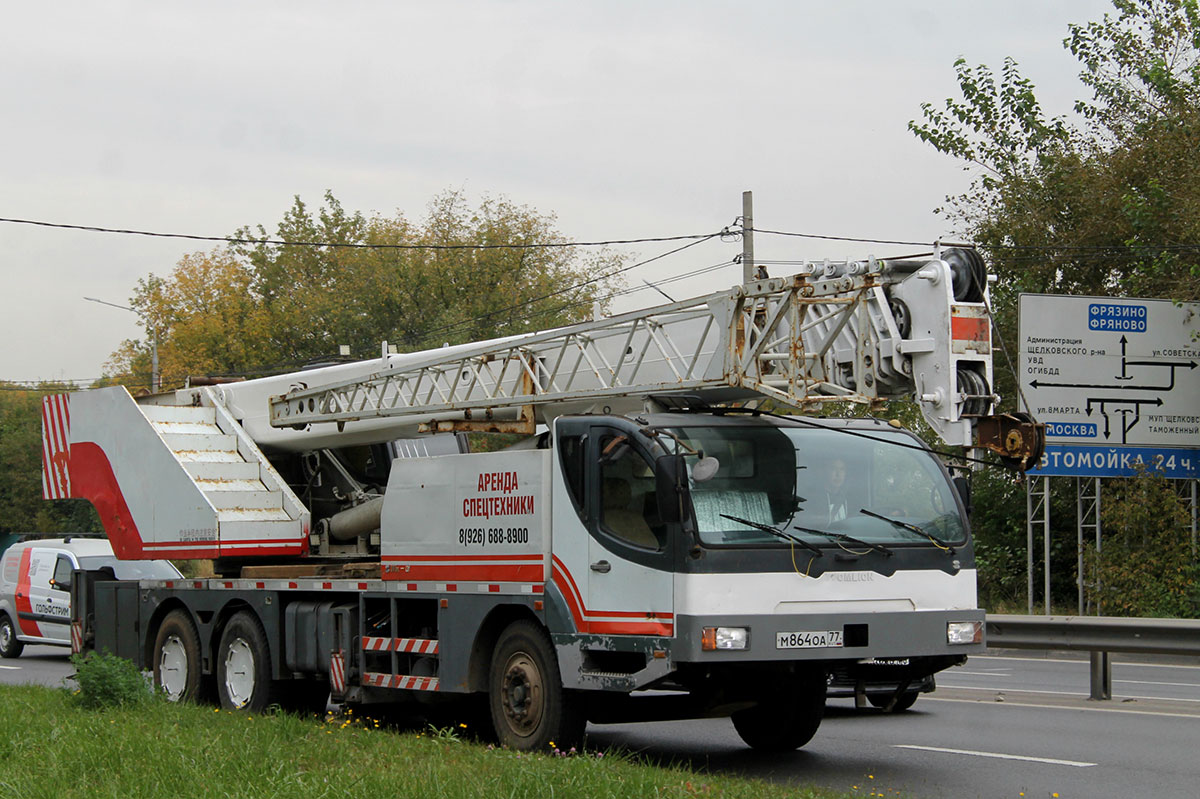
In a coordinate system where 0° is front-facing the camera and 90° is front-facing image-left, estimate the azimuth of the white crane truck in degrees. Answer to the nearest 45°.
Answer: approximately 315°

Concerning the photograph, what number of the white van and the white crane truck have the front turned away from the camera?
0

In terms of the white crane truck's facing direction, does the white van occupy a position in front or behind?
behind

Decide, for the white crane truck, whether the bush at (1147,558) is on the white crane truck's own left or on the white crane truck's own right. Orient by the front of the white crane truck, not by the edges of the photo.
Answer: on the white crane truck's own left

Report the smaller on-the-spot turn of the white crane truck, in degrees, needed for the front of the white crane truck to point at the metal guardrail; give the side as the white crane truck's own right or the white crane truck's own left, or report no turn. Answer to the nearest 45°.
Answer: approximately 90° to the white crane truck's own left

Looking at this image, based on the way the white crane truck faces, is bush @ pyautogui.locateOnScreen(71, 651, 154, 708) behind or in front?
behind
